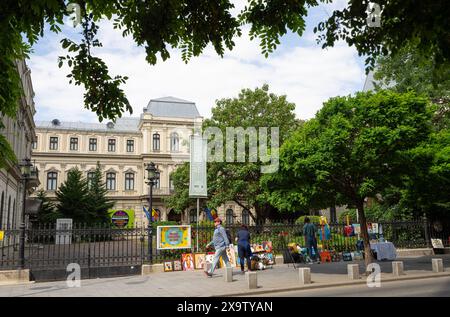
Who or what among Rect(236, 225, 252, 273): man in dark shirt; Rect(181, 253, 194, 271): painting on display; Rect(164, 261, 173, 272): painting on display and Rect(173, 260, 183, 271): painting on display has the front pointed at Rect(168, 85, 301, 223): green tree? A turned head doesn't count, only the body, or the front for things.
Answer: the man in dark shirt

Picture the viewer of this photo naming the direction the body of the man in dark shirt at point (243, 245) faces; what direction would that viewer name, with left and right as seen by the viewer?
facing away from the viewer

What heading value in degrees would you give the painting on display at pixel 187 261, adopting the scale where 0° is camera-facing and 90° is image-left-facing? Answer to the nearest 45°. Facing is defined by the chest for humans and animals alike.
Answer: approximately 0°

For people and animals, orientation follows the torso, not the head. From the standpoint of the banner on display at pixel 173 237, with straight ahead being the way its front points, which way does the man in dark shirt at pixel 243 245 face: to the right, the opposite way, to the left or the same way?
the opposite way

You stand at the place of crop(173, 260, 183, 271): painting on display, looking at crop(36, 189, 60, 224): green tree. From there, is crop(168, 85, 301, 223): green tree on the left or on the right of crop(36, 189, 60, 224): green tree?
right

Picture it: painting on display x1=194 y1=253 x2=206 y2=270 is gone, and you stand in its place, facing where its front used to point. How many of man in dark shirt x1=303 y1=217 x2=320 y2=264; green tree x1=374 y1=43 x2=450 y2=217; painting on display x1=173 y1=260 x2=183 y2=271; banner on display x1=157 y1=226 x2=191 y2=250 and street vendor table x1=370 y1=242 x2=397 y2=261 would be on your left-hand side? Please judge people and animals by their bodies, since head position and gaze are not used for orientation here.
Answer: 3
